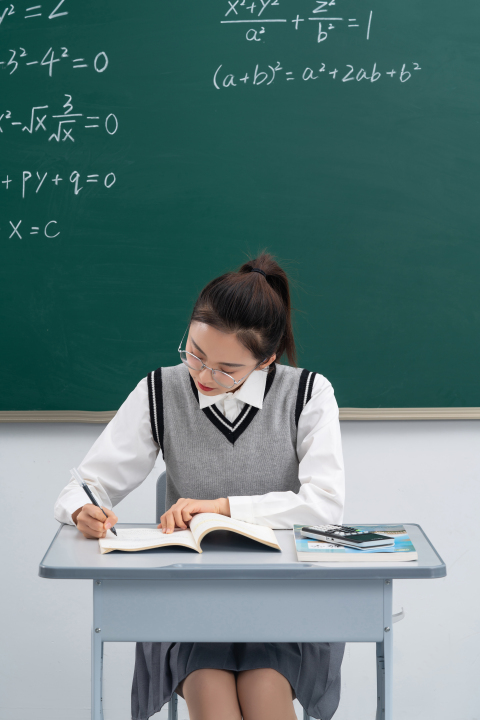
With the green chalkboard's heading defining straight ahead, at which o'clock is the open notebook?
The open notebook is roughly at 12 o'clock from the green chalkboard.

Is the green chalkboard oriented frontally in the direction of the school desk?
yes

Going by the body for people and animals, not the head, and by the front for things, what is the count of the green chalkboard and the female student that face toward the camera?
2

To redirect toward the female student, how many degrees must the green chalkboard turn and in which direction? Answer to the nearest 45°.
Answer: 0° — it already faces them

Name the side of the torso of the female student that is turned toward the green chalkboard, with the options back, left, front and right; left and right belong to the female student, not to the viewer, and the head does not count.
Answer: back

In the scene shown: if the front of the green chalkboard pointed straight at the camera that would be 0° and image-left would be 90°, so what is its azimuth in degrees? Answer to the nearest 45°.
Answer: approximately 0°

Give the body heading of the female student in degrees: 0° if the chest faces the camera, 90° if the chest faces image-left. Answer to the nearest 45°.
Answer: approximately 0°
